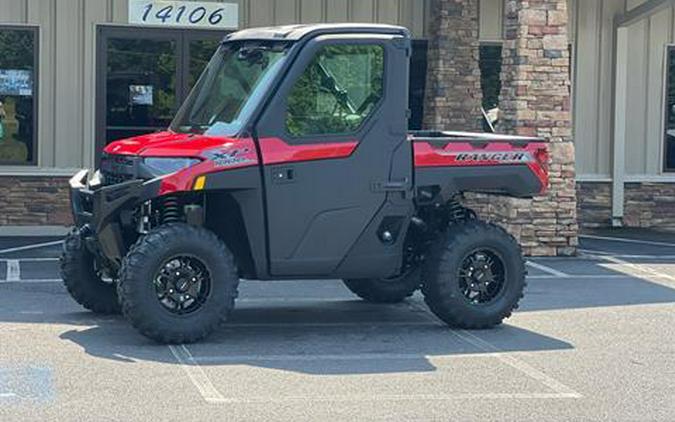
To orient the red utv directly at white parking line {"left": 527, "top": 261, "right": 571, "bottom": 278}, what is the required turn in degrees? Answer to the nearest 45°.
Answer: approximately 180°

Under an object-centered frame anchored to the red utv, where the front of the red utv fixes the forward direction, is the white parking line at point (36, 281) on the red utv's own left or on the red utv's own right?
on the red utv's own right

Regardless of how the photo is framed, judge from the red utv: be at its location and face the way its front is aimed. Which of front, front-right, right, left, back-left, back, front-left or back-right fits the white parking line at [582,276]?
back

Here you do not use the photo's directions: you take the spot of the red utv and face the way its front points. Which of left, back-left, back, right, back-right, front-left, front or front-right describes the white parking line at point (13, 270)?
right

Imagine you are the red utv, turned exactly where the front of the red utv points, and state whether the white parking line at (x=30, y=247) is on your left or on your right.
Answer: on your right

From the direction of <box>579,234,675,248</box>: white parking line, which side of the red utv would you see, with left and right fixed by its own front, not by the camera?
back

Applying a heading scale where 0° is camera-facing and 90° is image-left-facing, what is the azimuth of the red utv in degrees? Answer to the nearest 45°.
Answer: approximately 45°
